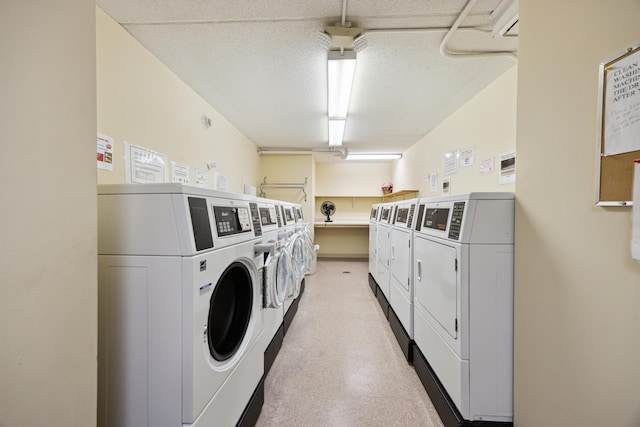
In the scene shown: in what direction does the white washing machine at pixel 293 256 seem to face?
to the viewer's right

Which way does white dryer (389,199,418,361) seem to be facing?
to the viewer's left

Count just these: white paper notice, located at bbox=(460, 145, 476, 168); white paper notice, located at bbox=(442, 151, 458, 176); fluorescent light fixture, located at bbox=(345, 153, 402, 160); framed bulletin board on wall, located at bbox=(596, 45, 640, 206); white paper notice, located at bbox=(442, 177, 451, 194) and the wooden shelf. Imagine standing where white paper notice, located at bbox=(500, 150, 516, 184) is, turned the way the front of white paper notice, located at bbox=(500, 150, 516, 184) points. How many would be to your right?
5

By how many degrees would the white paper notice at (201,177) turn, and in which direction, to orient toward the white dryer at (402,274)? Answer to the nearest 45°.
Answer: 0° — it already faces it

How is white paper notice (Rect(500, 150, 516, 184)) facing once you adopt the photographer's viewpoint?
facing the viewer and to the left of the viewer

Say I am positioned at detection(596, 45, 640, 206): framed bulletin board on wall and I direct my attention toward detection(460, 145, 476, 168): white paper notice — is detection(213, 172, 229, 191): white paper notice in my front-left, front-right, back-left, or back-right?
front-left

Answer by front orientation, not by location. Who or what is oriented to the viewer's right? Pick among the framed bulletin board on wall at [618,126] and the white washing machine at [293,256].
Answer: the white washing machine

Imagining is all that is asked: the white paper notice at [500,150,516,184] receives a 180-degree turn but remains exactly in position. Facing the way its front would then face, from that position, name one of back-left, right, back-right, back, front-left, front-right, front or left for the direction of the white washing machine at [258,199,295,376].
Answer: back

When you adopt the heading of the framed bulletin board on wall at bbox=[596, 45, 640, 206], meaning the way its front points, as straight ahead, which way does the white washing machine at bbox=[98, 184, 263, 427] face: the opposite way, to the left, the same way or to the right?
the opposite way

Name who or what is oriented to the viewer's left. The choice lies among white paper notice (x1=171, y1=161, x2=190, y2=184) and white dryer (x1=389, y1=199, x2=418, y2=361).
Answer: the white dryer

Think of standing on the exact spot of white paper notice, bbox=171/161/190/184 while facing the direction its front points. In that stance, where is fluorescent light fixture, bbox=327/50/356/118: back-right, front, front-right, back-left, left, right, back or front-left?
front

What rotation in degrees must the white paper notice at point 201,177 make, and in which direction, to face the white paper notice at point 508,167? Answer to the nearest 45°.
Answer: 0° — it already faces it

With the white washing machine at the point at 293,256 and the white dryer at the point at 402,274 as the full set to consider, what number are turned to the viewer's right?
1

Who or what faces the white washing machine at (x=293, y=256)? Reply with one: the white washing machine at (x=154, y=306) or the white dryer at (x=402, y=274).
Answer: the white dryer

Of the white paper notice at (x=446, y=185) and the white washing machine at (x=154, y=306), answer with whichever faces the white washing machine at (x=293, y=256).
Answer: the white paper notice

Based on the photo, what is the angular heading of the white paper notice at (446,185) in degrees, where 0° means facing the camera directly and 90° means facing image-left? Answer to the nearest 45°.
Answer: approximately 45°

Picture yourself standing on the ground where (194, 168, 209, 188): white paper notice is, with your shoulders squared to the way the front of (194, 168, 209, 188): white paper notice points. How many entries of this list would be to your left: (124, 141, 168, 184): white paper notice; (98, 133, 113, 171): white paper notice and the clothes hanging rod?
1

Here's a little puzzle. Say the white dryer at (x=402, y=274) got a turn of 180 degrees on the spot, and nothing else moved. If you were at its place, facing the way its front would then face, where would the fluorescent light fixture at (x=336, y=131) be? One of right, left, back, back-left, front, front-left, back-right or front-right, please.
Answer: back-left

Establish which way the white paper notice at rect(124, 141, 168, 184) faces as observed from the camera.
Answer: facing the viewer and to the right of the viewer
